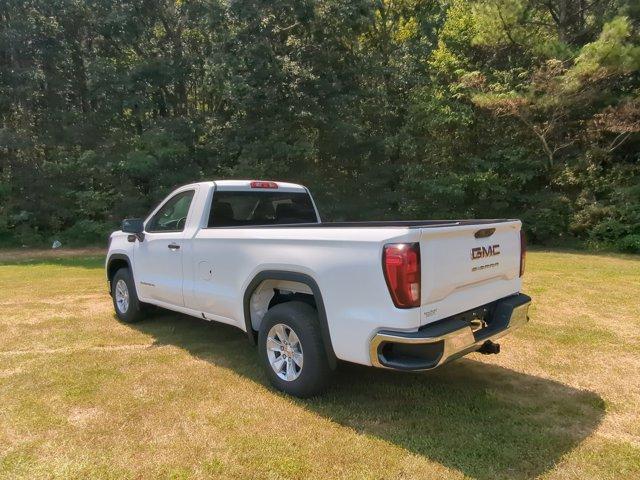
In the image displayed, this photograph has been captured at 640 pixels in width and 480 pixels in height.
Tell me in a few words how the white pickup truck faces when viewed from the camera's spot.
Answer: facing away from the viewer and to the left of the viewer

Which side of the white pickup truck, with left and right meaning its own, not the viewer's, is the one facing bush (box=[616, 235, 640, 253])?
right
